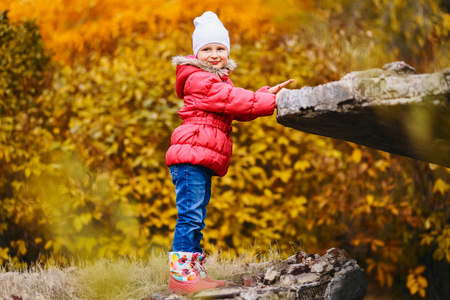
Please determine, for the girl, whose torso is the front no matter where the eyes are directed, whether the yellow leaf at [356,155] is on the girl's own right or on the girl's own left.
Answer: on the girl's own left
